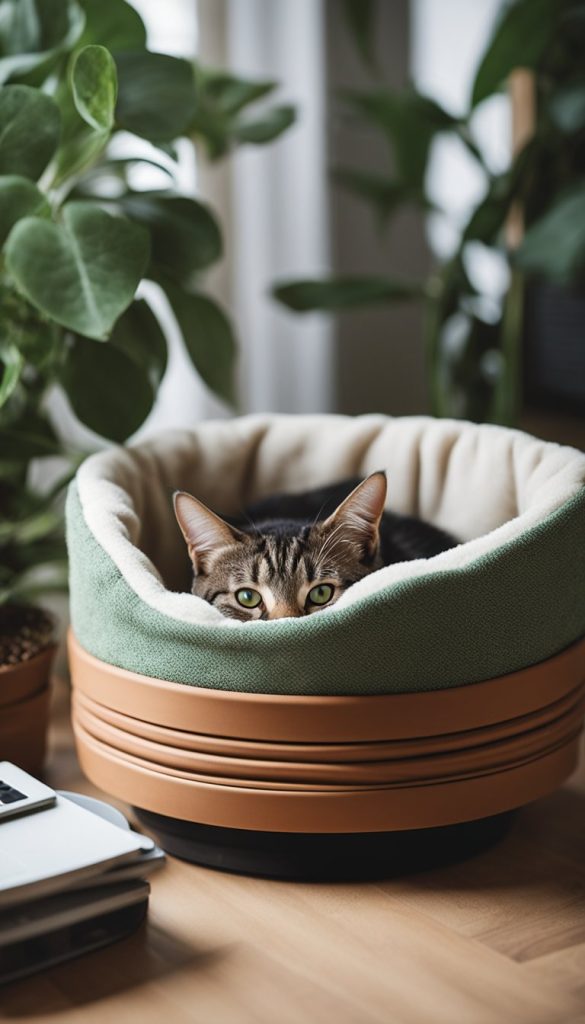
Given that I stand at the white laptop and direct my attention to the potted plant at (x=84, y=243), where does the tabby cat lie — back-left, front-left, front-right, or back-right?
front-right

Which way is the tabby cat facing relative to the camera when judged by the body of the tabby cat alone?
toward the camera

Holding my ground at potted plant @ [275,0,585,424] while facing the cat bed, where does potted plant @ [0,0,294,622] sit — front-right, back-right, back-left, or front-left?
front-right

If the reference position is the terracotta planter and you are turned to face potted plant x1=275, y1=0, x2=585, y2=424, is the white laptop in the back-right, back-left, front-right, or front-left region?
back-right

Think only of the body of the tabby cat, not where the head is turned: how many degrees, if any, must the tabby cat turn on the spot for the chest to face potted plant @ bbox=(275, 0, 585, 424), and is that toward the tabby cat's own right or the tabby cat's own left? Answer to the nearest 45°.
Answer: approximately 180°
